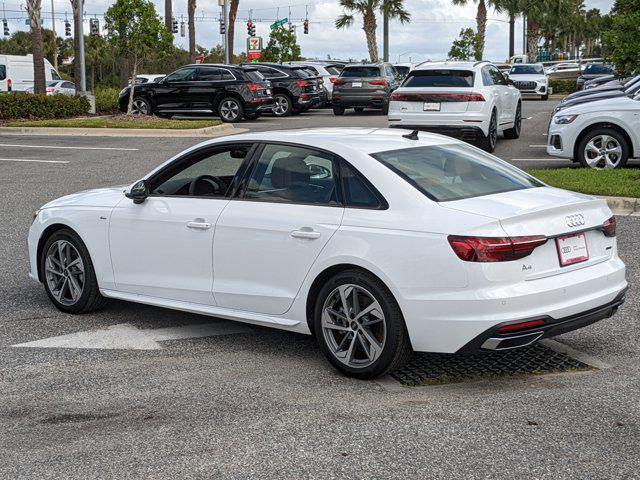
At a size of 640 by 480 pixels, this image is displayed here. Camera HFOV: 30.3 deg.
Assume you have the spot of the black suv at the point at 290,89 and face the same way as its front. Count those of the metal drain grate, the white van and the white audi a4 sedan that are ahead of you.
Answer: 1

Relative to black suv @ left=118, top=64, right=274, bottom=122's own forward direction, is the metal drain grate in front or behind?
behind

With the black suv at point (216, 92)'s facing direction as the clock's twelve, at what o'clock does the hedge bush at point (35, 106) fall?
The hedge bush is roughly at 11 o'clock from the black suv.

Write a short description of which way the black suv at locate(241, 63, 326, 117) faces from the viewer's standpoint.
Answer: facing away from the viewer and to the left of the viewer

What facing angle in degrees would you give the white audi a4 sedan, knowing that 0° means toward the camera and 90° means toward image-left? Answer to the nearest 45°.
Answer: approximately 135°

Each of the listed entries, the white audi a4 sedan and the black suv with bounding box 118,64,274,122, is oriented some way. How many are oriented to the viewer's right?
0

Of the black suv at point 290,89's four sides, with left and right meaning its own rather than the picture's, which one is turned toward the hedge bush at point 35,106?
left

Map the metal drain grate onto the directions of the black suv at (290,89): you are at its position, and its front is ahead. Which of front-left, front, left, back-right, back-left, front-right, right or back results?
back-left

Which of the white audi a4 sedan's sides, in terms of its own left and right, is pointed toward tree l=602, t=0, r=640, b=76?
right

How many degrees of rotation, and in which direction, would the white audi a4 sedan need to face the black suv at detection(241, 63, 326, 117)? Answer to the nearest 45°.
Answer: approximately 45° to its right

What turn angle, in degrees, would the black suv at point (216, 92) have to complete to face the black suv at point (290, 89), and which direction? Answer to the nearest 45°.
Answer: approximately 90° to its right

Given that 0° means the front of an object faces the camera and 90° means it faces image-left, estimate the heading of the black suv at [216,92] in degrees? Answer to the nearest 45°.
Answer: approximately 135°

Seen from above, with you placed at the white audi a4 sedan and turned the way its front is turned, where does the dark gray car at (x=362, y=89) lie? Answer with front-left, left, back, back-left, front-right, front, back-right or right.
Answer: front-right

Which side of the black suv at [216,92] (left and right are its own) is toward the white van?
front
